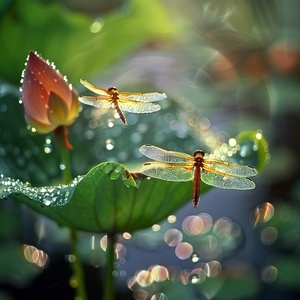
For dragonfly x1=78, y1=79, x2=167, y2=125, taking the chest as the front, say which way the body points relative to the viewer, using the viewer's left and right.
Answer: facing away from the viewer
